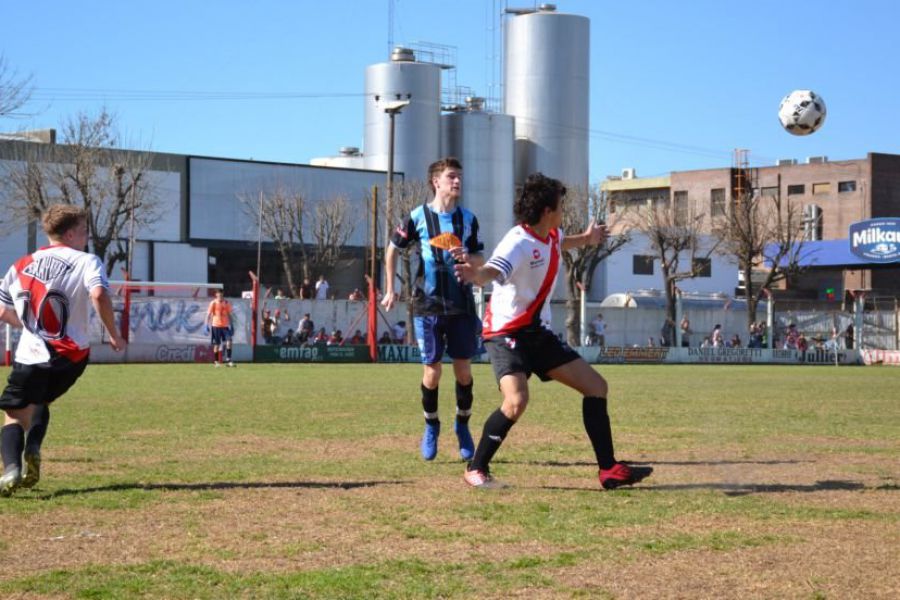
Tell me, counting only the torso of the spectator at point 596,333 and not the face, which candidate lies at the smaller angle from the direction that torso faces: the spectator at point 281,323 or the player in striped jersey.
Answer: the player in striped jersey

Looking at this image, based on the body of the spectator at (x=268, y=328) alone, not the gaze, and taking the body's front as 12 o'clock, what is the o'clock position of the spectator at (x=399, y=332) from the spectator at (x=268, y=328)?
the spectator at (x=399, y=332) is roughly at 8 o'clock from the spectator at (x=268, y=328).

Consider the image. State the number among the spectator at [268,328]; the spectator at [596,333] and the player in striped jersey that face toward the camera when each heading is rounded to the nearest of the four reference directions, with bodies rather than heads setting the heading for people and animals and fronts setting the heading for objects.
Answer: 3

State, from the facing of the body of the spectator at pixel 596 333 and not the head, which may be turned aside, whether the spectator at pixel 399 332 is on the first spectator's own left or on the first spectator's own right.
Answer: on the first spectator's own right

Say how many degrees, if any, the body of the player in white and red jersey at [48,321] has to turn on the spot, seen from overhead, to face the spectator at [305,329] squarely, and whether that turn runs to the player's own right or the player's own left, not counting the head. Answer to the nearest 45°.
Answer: approximately 45° to the player's own left

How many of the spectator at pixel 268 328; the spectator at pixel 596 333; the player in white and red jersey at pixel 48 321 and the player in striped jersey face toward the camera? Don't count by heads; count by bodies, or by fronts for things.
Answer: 3

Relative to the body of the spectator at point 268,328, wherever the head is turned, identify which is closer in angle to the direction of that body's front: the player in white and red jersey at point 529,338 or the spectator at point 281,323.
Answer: the player in white and red jersey

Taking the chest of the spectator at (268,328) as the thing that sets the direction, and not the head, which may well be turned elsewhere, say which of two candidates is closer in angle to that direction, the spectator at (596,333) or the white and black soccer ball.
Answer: the white and black soccer ball

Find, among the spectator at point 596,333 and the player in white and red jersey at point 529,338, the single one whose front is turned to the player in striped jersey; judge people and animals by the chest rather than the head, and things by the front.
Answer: the spectator

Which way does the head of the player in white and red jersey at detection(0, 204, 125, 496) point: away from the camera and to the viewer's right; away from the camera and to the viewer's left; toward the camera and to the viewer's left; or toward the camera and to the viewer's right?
away from the camera and to the viewer's right

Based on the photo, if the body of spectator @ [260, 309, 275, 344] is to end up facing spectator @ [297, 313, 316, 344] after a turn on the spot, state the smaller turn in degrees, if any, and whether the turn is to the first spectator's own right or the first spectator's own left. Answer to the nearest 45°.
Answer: approximately 135° to the first spectator's own left
